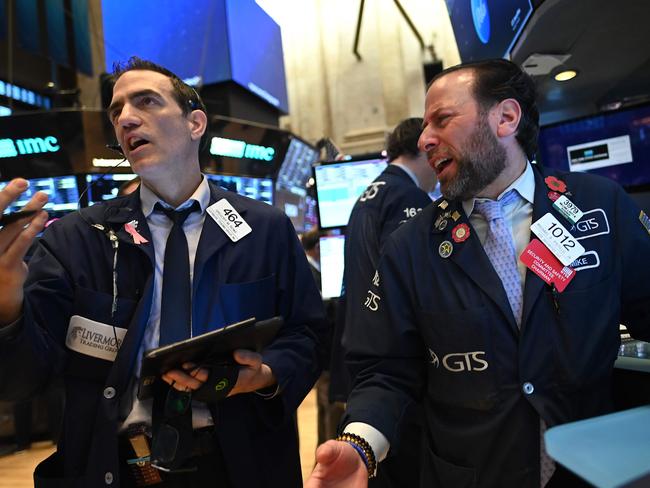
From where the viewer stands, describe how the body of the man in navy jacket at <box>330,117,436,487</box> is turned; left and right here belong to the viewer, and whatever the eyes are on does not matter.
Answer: facing away from the viewer and to the right of the viewer

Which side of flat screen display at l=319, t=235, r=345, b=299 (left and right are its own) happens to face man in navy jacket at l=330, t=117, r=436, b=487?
front

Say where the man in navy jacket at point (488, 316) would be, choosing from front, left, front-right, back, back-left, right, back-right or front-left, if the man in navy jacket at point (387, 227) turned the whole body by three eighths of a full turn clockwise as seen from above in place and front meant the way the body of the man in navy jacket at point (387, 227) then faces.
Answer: front

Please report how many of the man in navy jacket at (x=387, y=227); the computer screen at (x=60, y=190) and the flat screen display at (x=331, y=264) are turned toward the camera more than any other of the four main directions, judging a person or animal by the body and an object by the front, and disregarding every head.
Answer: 2

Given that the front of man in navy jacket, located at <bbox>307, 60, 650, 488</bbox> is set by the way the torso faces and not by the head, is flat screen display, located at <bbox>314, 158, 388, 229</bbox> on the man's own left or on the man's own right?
on the man's own right

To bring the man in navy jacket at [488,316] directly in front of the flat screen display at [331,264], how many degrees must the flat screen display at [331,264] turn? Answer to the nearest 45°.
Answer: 0° — it already faces them

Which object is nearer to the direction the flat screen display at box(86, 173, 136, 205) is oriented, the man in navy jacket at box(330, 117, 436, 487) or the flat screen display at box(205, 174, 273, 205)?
the man in navy jacket

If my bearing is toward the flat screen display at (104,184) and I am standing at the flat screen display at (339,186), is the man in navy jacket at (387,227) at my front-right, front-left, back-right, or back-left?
back-left

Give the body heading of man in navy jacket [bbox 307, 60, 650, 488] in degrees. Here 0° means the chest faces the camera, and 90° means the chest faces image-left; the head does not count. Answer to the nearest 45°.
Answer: approximately 45°

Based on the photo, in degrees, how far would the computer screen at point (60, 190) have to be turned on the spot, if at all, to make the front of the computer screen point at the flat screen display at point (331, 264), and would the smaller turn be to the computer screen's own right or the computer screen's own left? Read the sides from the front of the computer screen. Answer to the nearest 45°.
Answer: approximately 45° to the computer screen's own left

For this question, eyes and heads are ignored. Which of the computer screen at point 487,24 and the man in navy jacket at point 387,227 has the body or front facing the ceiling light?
the man in navy jacket

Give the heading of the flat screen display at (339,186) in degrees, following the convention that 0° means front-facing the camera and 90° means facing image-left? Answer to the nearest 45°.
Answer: approximately 0°

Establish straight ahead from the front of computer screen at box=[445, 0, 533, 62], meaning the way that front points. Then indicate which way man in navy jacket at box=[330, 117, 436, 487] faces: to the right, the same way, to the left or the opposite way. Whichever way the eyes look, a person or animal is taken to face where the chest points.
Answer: the opposite way

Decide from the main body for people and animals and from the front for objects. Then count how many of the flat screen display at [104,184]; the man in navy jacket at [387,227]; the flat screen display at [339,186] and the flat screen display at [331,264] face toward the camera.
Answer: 3
